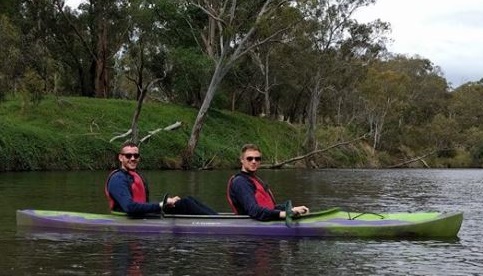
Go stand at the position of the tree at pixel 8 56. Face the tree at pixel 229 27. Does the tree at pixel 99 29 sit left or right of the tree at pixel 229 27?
left

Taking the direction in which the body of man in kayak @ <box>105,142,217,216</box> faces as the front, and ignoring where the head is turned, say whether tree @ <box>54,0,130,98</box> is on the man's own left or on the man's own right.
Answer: on the man's own left

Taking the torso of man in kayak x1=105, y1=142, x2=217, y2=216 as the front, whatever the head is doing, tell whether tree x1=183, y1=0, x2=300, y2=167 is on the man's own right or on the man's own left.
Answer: on the man's own left

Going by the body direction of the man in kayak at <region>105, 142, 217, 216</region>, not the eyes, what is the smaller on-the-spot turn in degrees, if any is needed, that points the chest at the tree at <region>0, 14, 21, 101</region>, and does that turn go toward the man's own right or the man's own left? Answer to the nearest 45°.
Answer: approximately 90° to the man's own left

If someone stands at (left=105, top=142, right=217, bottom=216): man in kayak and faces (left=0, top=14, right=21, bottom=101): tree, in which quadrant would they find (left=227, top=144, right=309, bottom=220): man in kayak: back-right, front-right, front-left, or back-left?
back-right

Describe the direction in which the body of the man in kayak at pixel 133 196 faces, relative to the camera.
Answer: to the viewer's right
